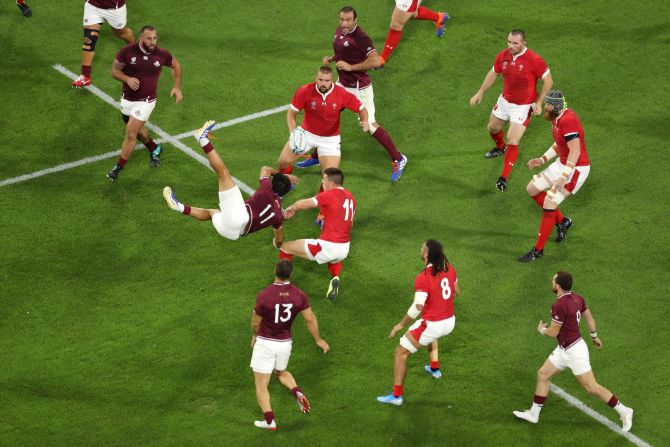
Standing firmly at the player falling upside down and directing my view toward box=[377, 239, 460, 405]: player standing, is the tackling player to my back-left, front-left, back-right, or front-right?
front-left

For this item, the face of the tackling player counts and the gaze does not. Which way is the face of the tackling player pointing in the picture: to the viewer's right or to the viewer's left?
to the viewer's left

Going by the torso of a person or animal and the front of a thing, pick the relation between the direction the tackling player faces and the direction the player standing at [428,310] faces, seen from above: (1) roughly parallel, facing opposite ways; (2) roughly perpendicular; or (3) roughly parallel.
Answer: roughly parallel

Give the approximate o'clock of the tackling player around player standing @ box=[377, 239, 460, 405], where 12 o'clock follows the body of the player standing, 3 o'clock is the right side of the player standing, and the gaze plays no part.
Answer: The tackling player is roughly at 12 o'clock from the player standing.

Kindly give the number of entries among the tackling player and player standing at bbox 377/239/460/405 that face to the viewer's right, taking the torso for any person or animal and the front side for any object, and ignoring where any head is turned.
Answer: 0

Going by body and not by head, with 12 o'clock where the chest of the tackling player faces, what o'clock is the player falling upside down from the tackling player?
The player falling upside down is roughly at 11 o'clock from the tackling player.

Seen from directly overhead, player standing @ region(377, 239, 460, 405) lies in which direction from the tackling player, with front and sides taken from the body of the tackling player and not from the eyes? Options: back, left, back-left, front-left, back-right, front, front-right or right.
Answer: back

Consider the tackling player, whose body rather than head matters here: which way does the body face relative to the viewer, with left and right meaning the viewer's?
facing away from the viewer and to the left of the viewer

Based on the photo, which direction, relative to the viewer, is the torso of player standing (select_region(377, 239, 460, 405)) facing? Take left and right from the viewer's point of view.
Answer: facing away from the viewer and to the left of the viewer

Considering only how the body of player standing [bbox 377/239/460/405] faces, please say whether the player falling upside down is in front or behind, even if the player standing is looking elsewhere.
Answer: in front
